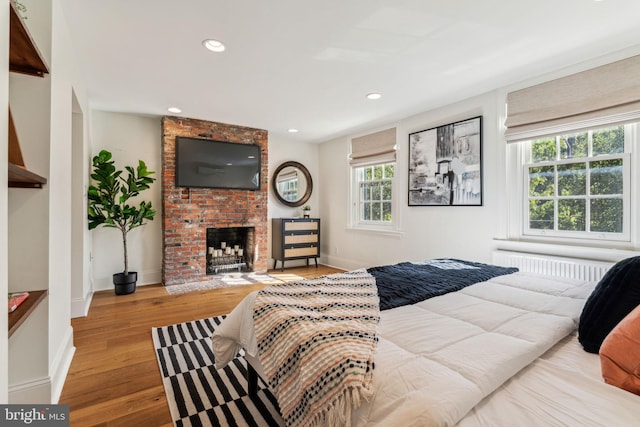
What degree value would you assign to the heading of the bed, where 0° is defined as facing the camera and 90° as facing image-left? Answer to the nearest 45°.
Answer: approximately 135°

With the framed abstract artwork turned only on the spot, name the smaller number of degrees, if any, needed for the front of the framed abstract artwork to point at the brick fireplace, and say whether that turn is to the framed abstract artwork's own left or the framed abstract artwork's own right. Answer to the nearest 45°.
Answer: approximately 45° to the framed abstract artwork's own right

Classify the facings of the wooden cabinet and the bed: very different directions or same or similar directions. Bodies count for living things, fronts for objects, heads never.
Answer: very different directions

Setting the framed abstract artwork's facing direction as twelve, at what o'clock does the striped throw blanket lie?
The striped throw blanket is roughly at 11 o'clock from the framed abstract artwork.

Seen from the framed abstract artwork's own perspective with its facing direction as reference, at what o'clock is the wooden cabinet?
The wooden cabinet is roughly at 2 o'clock from the framed abstract artwork.

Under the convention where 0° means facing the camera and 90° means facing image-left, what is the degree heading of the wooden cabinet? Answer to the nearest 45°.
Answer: approximately 315°

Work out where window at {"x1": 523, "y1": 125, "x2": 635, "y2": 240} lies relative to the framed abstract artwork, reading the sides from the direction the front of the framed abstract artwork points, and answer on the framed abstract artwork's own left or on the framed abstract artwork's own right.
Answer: on the framed abstract artwork's own left

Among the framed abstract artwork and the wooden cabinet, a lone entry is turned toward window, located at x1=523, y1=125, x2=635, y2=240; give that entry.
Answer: the wooden cabinet
